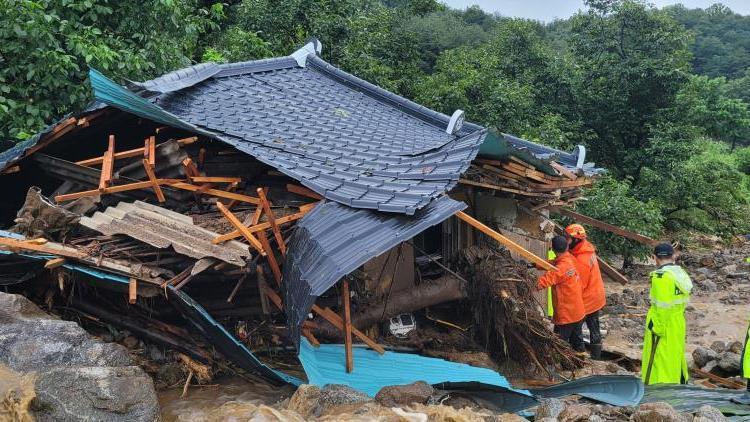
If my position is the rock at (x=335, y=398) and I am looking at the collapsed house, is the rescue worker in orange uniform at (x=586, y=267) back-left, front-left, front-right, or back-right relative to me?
front-right

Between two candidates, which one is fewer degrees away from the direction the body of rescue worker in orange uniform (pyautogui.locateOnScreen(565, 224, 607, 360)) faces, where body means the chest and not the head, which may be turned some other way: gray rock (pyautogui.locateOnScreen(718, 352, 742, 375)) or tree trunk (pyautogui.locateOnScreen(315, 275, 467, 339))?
the tree trunk

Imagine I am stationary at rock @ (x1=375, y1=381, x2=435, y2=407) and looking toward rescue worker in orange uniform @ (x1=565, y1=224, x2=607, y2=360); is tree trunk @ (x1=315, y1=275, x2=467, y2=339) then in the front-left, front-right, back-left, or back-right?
front-left

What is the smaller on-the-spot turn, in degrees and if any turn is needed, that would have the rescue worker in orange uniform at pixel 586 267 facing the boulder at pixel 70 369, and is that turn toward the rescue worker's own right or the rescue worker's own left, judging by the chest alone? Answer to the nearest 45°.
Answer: approximately 45° to the rescue worker's own left

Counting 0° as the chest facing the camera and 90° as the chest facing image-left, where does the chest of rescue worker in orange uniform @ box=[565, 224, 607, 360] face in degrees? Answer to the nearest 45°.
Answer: approximately 90°

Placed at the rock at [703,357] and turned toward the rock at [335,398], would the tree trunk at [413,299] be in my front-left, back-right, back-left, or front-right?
front-right

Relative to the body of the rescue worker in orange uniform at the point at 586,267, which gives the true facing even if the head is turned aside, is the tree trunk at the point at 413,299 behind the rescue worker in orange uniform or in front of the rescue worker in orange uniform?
in front

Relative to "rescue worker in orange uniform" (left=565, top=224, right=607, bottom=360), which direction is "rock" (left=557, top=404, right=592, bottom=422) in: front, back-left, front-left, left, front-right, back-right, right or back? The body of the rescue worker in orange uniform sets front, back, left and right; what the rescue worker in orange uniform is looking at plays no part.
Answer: left

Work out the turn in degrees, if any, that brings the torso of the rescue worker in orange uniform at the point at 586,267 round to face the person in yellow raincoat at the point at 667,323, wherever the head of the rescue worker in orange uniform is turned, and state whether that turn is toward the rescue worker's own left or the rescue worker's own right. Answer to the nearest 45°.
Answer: approximately 135° to the rescue worker's own left

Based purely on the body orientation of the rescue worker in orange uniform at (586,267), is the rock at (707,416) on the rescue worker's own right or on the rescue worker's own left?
on the rescue worker's own left

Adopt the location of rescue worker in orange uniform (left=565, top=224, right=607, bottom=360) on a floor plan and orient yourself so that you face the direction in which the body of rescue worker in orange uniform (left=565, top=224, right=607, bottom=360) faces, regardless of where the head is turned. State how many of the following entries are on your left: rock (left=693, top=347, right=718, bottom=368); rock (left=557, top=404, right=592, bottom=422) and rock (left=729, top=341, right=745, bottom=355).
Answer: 1

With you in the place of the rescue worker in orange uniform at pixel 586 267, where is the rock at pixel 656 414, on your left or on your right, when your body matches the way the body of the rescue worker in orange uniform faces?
on your left
